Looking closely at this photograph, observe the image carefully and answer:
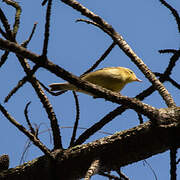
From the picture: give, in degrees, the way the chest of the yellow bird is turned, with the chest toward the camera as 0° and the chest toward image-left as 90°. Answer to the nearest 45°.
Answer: approximately 270°

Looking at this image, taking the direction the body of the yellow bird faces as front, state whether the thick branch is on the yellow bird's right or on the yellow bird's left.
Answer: on the yellow bird's right

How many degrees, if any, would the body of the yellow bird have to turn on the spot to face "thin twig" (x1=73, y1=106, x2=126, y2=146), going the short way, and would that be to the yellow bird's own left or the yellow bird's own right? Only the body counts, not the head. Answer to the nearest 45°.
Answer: approximately 90° to the yellow bird's own right
